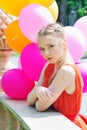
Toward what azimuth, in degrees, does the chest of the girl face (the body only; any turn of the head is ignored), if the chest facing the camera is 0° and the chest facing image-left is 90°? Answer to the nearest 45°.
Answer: approximately 45°

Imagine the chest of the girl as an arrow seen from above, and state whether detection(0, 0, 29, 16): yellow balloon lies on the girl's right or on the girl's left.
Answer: on the girl's right
